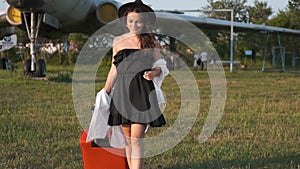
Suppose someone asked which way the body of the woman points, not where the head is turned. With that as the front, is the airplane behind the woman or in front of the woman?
behind

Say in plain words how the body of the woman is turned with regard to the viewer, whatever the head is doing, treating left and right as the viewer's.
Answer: facing the viewer
